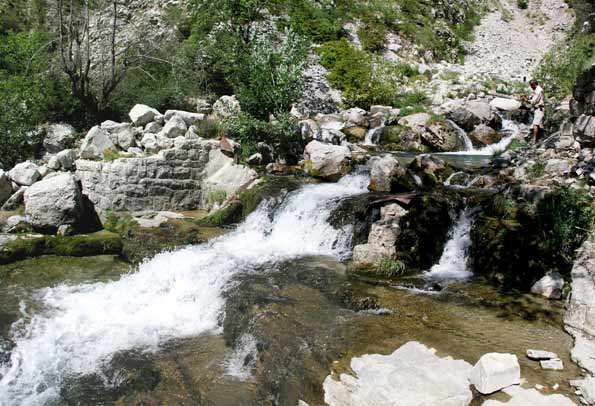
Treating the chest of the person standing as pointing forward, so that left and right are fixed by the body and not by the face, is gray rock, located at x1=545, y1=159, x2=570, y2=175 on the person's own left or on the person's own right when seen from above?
on the person's own left

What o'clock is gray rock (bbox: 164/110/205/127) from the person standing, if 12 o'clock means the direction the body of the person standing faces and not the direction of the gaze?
The gray rock is roughly at 11 o'clock from the person standing.

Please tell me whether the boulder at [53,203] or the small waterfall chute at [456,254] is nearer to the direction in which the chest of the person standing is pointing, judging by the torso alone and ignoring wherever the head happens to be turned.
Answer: the boulder

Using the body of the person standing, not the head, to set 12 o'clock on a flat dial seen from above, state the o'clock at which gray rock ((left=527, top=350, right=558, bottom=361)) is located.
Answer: The gray rock is roughly at 9 o'clock from the person standing.

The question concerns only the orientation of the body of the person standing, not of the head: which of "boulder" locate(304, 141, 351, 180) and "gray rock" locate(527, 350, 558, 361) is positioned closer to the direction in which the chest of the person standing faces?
the boulder

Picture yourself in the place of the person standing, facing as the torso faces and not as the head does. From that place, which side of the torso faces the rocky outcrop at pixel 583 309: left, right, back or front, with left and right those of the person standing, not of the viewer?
left

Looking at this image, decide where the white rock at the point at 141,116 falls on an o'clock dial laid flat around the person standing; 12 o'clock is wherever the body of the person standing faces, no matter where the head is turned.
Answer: The white rock is roughly at 11 o'clock from the person standing.

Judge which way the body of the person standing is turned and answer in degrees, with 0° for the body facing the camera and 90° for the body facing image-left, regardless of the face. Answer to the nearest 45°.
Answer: approximately 90°

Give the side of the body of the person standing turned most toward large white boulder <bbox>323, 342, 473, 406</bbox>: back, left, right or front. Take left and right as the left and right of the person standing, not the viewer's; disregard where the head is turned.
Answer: left

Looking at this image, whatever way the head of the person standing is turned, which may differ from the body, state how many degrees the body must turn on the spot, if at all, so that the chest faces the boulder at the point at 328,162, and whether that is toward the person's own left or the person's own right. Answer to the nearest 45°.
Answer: approximately 45° to the person's own left

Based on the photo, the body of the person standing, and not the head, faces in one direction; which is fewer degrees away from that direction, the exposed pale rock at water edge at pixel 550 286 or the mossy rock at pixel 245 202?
the mossy rock
